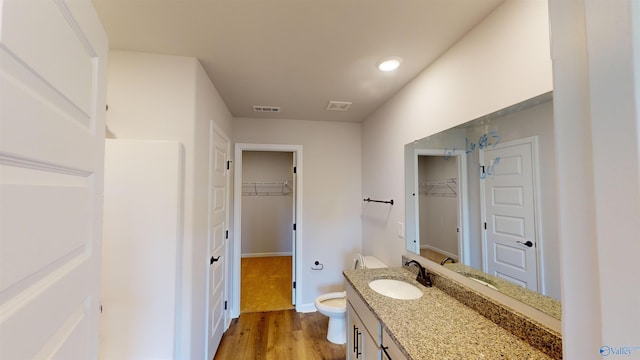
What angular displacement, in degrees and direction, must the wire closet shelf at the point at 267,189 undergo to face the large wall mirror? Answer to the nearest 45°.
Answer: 0° — it already faces it

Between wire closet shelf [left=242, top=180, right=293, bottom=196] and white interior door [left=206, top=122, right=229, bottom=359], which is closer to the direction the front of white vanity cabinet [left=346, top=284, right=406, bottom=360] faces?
the white interior door

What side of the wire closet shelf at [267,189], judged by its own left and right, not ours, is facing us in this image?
front

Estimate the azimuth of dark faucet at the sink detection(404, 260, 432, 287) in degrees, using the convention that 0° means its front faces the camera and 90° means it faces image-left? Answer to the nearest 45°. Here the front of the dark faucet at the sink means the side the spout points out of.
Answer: approximately 45°

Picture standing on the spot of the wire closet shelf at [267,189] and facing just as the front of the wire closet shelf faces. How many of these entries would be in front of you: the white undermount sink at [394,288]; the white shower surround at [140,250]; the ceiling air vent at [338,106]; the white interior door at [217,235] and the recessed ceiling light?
5

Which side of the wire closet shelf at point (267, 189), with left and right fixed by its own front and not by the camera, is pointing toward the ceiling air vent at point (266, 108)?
front

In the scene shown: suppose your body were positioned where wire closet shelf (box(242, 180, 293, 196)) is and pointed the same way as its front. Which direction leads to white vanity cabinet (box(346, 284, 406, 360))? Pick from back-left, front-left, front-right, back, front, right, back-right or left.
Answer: front

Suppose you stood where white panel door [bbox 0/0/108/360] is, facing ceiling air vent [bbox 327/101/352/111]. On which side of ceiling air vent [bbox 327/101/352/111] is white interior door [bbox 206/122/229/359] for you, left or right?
left

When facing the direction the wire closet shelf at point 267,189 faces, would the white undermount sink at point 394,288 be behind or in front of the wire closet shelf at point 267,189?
in front

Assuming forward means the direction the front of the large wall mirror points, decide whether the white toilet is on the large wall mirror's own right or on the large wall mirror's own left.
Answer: on the large wall mirror's own right

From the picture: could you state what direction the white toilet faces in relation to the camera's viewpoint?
facing to the left of the viewer

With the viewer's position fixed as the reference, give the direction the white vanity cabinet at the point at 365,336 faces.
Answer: facing to the left of the viewer
